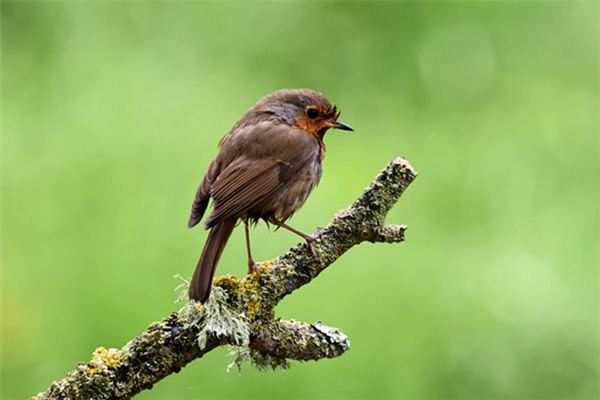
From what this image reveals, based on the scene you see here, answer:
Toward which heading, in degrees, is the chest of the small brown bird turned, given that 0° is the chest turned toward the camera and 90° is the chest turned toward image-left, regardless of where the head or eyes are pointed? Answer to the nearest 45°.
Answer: approximately 225°
